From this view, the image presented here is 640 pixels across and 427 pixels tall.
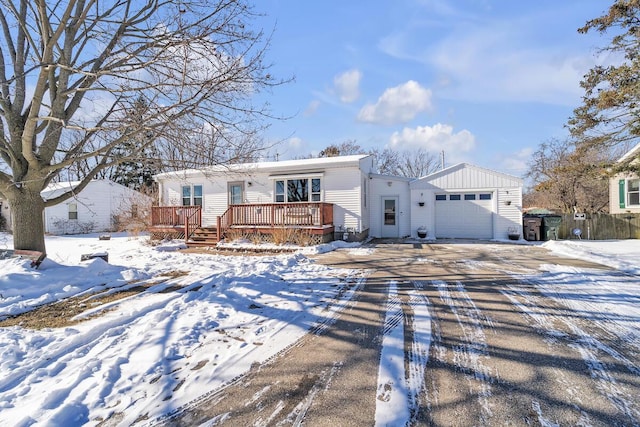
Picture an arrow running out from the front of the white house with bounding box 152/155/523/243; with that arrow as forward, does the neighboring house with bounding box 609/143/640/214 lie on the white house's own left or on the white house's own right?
on the white house's own left

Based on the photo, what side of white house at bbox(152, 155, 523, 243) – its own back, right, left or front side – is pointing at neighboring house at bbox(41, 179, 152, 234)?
right

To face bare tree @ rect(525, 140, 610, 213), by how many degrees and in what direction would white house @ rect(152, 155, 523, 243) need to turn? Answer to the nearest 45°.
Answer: approximately 135° to its left

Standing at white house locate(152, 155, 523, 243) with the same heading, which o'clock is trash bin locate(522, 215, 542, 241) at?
The trash bin is roughly at 9 o'clock from the white house.

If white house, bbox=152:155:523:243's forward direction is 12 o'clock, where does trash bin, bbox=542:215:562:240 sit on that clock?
The trash bin is roughly at 9 o'clock from the white house.

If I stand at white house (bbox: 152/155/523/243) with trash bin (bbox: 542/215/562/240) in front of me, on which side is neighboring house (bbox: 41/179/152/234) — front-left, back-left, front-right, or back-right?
back-left

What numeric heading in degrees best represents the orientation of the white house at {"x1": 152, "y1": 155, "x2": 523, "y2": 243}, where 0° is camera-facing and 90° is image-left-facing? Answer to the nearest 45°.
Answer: approximately 0°

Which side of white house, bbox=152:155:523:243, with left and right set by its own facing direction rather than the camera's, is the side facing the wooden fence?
left

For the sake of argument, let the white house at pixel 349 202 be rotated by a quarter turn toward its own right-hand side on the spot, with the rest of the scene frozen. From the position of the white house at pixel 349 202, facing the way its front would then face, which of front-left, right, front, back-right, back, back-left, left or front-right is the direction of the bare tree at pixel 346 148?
right
